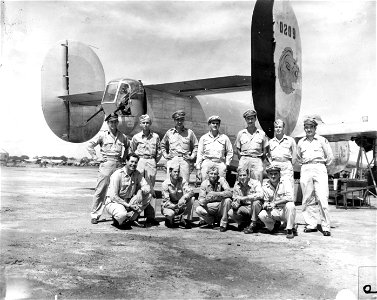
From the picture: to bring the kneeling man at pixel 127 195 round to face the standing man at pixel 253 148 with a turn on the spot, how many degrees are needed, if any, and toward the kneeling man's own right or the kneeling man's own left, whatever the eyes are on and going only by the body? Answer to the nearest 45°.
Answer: approximately 45° to the kneeling man's own left

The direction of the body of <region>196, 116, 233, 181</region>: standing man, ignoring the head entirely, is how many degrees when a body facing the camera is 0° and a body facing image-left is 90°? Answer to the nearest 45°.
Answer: approximately 0°

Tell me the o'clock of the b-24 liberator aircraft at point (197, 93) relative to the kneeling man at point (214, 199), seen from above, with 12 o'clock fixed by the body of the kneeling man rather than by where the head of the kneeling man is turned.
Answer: The b-24 liberator aircraft is roughly at 6 o'clock from the kneeling man.

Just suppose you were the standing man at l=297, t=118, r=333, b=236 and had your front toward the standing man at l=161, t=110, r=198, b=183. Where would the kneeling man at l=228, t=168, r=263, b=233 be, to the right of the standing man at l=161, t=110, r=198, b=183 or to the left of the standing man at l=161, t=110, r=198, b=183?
left

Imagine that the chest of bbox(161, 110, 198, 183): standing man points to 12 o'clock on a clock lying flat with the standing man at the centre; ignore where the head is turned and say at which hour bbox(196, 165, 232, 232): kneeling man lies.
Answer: The kneeling man is roughly at 11 o'clock from the standing man.

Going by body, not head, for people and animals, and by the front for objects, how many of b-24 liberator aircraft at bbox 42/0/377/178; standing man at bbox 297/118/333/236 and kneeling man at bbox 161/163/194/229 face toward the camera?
2

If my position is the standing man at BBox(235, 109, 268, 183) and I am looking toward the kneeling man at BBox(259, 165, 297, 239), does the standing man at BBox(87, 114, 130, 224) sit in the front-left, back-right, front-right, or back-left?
back-right

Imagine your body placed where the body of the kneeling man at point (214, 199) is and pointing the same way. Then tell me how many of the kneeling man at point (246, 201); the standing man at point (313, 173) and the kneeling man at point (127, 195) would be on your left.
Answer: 2
